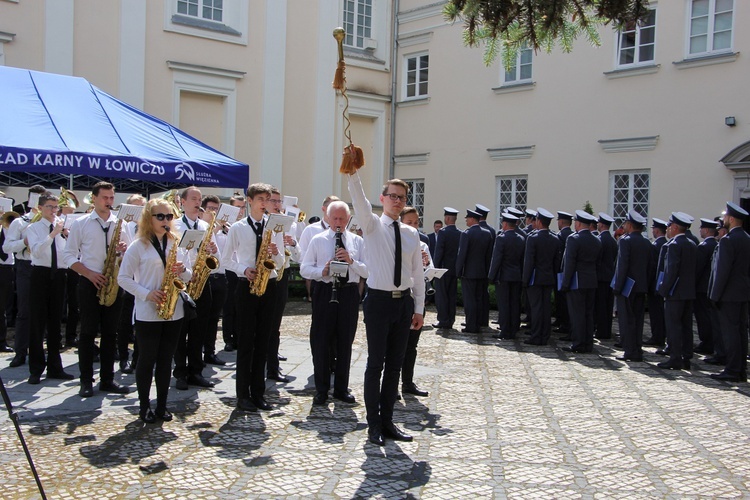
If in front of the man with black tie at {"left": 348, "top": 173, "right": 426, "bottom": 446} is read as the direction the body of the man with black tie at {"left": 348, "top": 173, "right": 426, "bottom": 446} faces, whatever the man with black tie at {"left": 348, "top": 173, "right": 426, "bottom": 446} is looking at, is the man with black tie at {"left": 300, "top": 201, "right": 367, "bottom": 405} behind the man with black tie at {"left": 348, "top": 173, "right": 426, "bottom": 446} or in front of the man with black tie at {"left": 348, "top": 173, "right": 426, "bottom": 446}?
behind

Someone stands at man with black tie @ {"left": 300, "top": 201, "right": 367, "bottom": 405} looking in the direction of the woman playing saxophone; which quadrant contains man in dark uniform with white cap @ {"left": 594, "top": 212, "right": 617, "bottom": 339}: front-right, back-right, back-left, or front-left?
back-right

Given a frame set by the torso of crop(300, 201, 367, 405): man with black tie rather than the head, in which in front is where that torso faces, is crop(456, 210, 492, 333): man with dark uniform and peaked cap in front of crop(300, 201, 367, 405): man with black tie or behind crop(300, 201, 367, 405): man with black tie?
behind

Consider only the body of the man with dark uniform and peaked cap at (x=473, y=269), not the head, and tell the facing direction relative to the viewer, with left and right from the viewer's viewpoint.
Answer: facing away from the viewer and to the left of the viewer

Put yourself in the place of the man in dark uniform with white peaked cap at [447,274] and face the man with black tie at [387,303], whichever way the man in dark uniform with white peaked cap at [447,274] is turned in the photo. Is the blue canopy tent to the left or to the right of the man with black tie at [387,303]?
right

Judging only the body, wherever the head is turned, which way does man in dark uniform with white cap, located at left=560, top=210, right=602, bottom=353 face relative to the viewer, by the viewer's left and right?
facing away from the viewer and to the left of the viewer

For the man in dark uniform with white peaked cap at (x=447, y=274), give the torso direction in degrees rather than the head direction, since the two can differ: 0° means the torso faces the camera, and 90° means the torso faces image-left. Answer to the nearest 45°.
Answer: approximately 135°

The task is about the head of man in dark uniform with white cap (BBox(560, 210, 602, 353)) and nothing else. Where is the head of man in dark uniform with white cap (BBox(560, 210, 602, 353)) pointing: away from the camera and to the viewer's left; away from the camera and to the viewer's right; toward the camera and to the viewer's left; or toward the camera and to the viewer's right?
away from the camera and to the viewer's left

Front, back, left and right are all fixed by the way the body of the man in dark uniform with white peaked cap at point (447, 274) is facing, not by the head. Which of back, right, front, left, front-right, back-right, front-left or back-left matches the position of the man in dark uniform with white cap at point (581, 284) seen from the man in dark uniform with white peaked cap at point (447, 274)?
back
